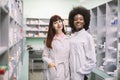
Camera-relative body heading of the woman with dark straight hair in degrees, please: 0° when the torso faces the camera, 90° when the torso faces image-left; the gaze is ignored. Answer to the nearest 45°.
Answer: approximately 315°
